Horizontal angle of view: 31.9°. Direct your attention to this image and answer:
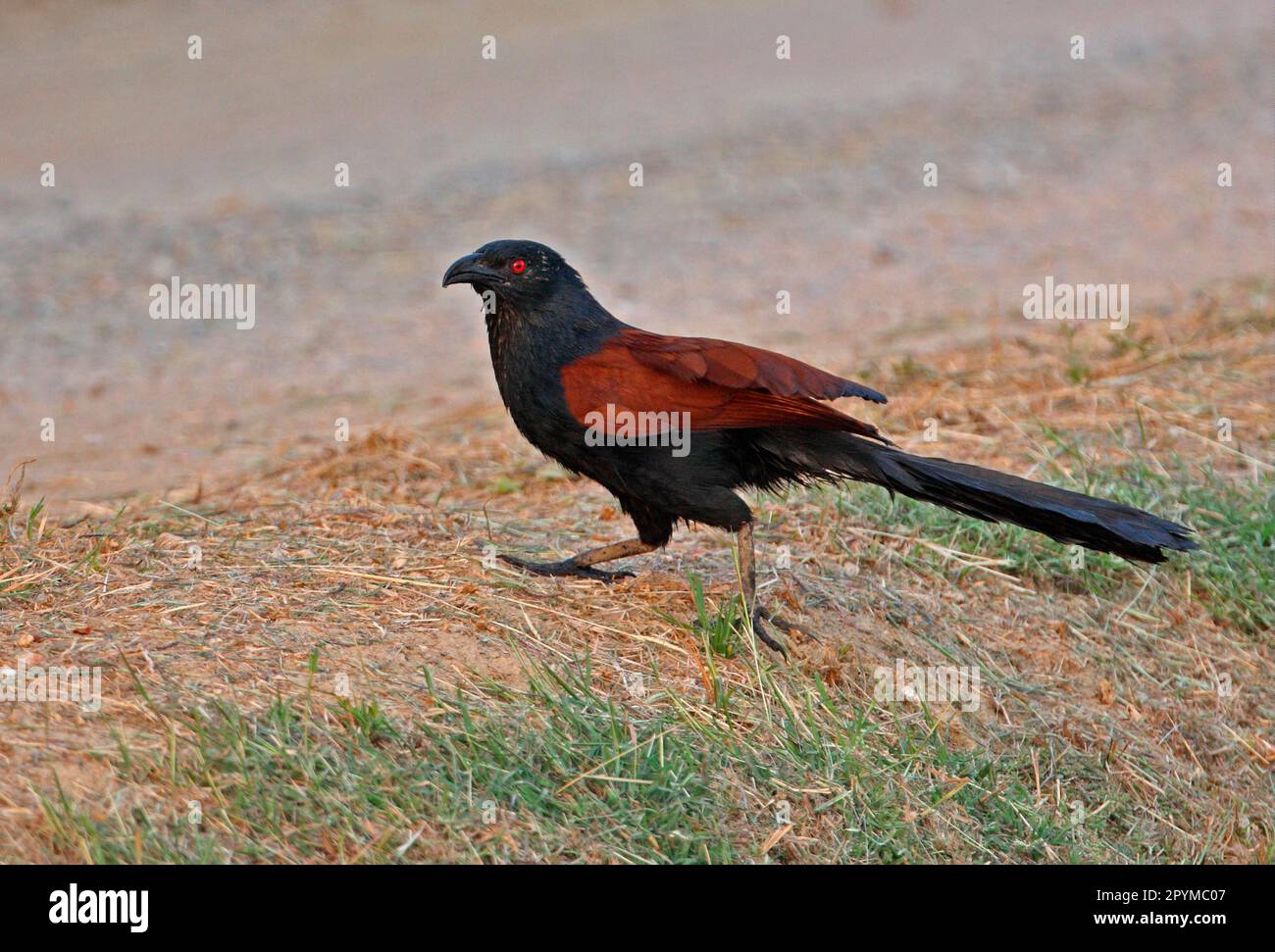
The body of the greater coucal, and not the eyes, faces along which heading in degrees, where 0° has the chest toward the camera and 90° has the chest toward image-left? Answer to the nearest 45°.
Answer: approximately 90°
